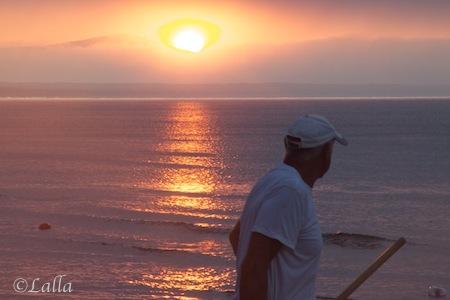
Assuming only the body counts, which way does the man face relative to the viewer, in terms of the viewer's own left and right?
facing to the right of the viewer
